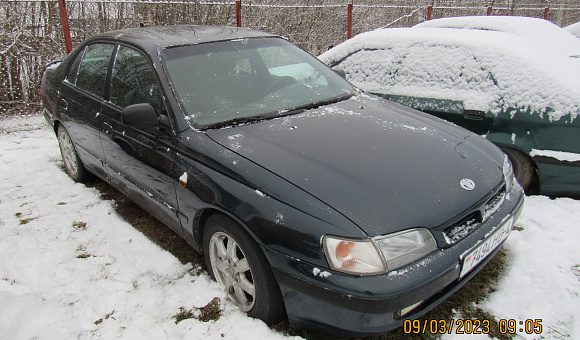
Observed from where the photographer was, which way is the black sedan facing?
facing the viewer and to the right of the viewer

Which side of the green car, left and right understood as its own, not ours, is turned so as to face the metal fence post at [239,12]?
front

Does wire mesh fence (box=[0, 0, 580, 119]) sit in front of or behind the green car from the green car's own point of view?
in front

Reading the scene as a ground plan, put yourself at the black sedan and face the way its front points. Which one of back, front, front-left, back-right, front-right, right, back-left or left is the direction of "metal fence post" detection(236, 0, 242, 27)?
back-left

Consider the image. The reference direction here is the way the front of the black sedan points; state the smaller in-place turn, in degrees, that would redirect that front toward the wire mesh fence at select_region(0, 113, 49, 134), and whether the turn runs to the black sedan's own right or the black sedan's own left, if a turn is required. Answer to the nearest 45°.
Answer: approximately 180°

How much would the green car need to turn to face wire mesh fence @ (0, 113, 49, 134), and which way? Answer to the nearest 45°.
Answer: approximately 45° to its left

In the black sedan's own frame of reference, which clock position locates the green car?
The green car is roughly at 9 o'clock from the black sedan.

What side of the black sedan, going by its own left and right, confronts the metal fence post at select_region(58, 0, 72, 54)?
back
